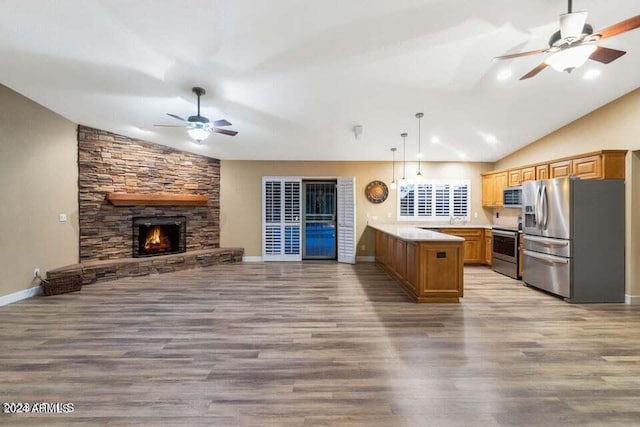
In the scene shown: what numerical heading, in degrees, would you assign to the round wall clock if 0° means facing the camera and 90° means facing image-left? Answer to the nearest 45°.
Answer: approximately 0°

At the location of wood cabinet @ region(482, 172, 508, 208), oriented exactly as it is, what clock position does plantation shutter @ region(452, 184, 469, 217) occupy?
The plantation shutter is roughly at 2 o'clock from the wood cabinet.

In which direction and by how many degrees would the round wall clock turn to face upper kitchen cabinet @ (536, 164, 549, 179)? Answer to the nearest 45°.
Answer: approximately 45° to its left

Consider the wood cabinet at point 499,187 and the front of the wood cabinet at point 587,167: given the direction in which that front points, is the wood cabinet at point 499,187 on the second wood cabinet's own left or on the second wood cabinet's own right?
on the second wood cabinet's own right

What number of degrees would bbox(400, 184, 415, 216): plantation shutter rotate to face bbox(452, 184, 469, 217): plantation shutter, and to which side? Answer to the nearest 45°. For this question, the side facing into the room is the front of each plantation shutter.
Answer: approximately 90° to its left

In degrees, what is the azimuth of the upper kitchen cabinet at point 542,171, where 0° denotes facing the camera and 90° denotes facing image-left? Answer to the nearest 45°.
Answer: approximately 45°

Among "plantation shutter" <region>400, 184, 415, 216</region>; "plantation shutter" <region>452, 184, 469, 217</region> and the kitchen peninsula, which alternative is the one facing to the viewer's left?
the kitchen peninsula

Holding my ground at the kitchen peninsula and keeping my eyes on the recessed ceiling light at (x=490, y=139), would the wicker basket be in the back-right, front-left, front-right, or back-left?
back-left

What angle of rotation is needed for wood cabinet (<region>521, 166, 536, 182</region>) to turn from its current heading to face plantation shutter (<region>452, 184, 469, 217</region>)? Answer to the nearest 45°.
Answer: approximately 90° to its right

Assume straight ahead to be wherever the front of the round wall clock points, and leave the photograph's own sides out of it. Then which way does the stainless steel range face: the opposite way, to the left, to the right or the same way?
to the right
